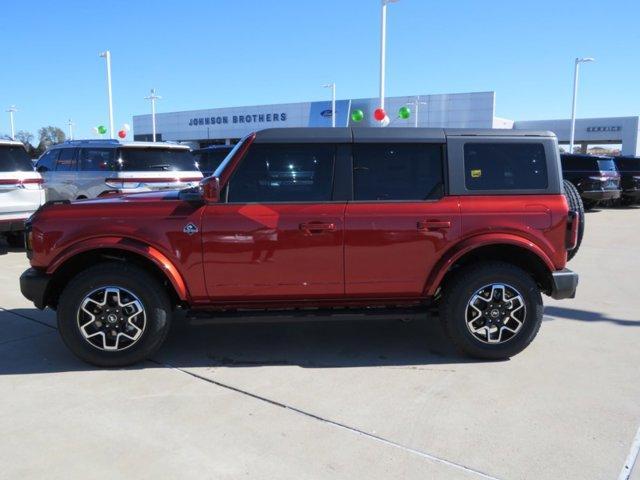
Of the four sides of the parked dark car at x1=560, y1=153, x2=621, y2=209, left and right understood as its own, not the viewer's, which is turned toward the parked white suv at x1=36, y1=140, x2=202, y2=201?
left

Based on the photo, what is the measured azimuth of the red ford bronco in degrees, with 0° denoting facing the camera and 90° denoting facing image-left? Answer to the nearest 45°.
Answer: approximately 90°

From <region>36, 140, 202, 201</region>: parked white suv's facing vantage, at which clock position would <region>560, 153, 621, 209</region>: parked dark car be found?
The parked dark car is roughly at 4 o'clock from the parked white suv.

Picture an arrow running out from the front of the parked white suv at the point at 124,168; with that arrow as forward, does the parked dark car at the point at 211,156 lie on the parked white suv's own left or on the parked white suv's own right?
on the parked white suv's own right

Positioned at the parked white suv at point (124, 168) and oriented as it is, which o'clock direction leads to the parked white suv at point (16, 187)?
the parked white suv at point (16, 187) is roughly at 9 o'clock from the parked white suv at point (124, 168).

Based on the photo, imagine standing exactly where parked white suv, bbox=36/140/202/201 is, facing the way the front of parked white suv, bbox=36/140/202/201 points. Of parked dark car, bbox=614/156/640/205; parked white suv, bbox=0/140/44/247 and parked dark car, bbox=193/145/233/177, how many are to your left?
1

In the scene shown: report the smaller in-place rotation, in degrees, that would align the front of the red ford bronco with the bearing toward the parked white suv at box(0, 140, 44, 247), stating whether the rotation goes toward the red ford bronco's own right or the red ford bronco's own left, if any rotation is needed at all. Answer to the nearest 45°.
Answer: approximately 45° to the red ford bronco's own right

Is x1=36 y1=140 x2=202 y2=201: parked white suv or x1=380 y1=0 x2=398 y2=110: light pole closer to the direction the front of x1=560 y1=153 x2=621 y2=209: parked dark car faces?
the light pole

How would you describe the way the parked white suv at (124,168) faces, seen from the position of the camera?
facing away from the viewer and to the left of the viewer

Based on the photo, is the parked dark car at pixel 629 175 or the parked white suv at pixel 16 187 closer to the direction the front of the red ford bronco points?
the parked white suv

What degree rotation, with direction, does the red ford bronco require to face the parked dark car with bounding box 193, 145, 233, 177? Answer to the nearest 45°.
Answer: approximately 90° to its right

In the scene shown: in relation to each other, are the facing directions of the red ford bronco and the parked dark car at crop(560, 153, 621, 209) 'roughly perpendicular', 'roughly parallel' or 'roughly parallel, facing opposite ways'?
roughly perpendicular

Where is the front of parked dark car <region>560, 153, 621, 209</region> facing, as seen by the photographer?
facing away from the viewer and to the left of the viewer

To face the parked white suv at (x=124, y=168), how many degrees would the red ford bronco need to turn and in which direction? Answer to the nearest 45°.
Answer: approximately 45° to its right
